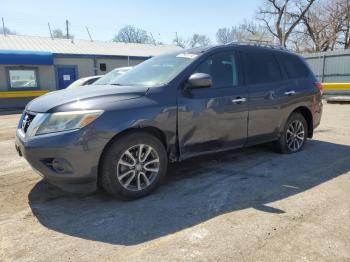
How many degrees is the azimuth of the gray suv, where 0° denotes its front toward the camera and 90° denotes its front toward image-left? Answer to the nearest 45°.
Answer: approximately 45°

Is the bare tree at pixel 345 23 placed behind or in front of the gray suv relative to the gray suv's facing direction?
behind
